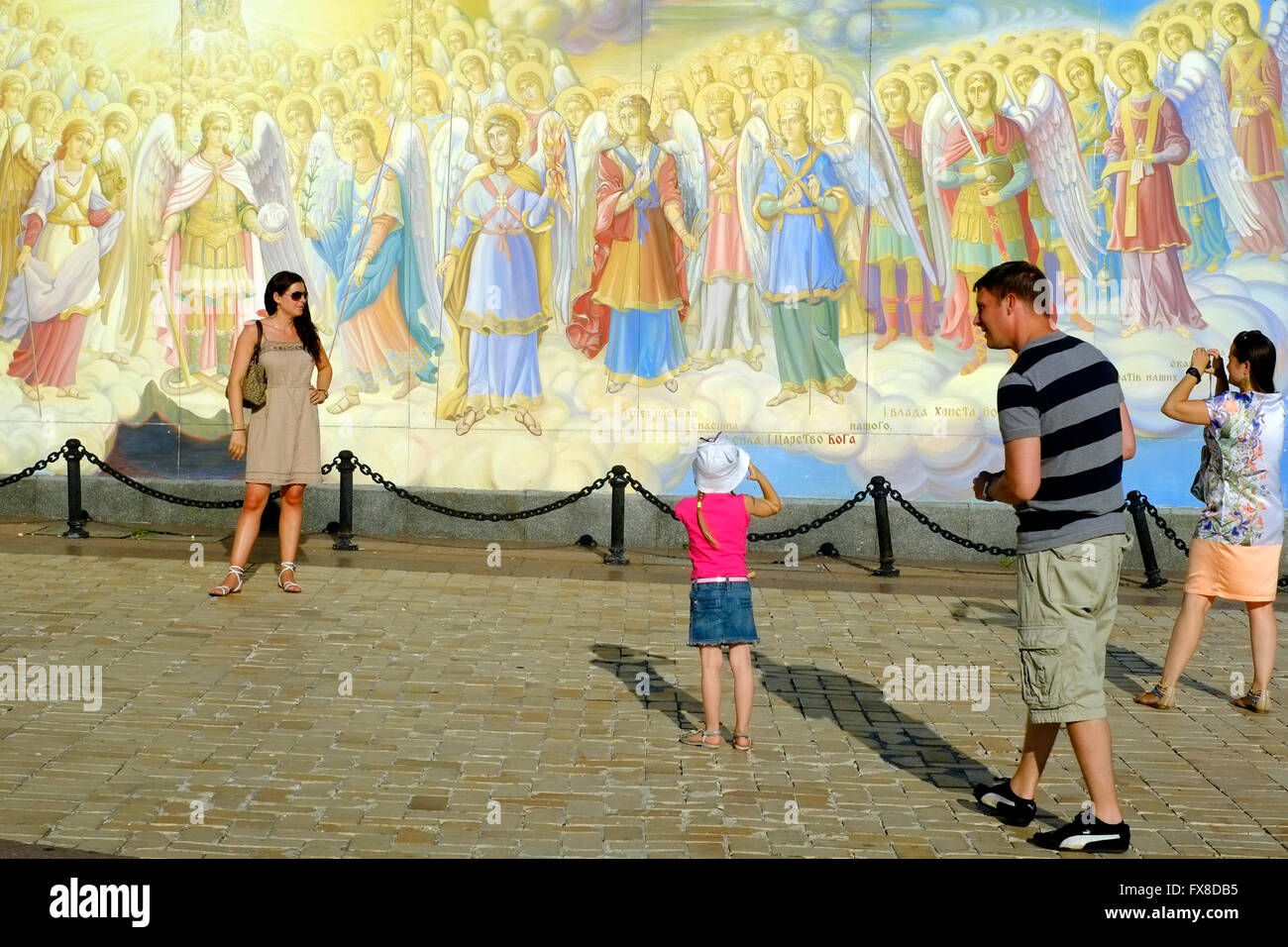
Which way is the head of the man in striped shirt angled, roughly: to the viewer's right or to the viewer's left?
to the viewer's left

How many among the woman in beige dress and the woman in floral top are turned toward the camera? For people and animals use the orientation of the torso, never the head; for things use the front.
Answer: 1

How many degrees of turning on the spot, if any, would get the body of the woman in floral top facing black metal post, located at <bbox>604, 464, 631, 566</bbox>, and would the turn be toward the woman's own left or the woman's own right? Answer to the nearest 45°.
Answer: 0° — they already face it

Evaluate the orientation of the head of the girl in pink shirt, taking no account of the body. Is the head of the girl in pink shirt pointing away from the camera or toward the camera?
away from the camera

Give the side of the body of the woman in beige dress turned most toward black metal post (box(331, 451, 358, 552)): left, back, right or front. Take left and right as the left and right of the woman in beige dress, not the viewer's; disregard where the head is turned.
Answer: back

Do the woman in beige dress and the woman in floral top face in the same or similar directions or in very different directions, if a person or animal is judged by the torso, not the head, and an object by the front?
very different directions

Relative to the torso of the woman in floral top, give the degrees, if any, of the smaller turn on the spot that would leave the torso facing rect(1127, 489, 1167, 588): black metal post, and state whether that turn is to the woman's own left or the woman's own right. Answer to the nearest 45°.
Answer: approximately 45° to the woman's own right

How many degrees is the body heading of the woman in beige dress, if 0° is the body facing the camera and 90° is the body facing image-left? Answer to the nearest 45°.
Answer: approximately 0°

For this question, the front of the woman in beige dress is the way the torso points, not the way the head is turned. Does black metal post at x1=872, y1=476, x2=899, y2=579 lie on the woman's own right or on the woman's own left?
on the woman's own left

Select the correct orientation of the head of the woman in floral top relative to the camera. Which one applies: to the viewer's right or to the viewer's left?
to the viewer's left

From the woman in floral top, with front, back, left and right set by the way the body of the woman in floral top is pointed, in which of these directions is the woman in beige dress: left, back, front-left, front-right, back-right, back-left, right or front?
front-left

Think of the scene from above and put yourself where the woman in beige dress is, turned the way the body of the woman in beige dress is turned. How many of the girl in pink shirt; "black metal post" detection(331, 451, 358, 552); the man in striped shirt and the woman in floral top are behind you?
1

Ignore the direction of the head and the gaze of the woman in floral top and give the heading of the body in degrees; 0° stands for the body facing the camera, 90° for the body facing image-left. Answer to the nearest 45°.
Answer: approximately 135°

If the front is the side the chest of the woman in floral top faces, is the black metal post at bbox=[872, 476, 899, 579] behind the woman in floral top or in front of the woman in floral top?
in front

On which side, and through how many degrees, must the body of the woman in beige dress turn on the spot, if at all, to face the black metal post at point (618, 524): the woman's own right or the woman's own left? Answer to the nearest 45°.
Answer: approximately 135° to the woman's own left

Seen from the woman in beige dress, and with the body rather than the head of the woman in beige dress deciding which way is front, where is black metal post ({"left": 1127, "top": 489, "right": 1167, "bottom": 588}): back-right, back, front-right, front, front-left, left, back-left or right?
left
